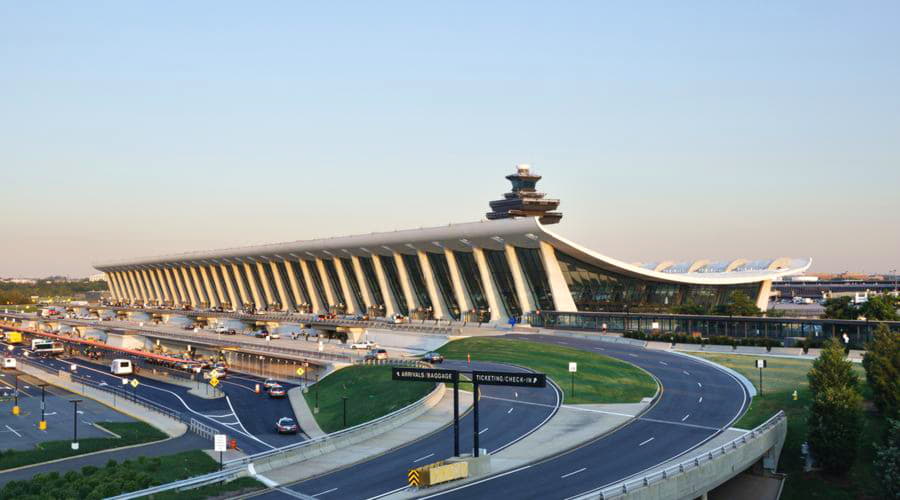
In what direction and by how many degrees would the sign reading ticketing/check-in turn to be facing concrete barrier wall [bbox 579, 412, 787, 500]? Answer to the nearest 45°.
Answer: approximately 90° to its left

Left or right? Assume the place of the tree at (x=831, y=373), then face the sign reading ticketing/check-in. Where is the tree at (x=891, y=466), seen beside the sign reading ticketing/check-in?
left

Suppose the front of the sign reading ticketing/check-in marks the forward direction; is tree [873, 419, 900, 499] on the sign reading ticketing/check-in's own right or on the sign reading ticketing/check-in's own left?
on the sign reading ticketing/check-in's own left

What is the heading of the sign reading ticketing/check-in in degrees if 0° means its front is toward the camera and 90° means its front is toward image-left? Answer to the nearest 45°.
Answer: approximately 0°

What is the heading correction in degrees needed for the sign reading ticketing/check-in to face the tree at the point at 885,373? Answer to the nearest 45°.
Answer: approximately 135° to its left

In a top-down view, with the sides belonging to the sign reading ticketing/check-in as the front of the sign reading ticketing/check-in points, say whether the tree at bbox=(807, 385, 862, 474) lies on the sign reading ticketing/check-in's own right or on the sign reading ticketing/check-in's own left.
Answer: on the sign reading ticketing/check-in's own left

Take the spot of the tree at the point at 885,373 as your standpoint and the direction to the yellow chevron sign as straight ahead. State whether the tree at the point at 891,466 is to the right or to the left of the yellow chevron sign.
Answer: left

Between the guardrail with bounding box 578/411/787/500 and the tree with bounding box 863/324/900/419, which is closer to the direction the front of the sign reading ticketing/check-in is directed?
the guardrail

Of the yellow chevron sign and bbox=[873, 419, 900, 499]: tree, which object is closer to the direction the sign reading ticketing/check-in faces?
the yellow chevron sign

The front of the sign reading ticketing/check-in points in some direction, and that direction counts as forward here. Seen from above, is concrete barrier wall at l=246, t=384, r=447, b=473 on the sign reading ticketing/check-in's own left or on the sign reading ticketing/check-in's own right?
on the sign reading ticketing/check-in's own right

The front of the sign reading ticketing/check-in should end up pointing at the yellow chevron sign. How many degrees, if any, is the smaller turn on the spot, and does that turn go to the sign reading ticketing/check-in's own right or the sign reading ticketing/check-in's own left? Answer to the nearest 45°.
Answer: approximately 45° to the sign reading ticketing/check-in's own right
